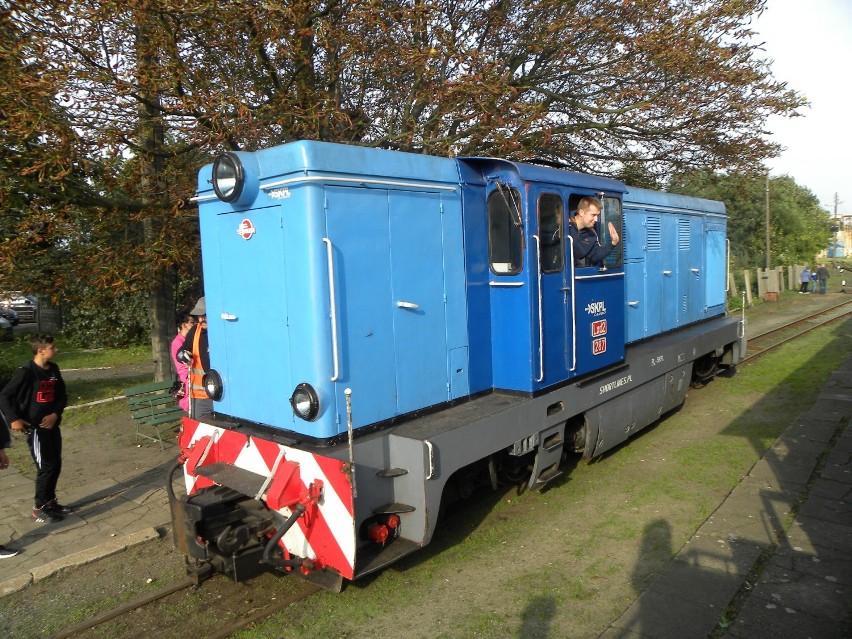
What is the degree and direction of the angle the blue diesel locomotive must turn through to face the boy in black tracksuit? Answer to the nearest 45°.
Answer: approximately 45° to its right

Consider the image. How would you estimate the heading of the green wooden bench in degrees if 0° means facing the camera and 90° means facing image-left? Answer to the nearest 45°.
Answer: approximately 315°

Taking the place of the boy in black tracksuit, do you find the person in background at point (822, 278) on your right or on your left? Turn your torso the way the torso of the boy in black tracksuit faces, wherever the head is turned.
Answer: on your left

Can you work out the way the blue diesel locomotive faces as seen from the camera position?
facing the viewer and to the left of the viewer

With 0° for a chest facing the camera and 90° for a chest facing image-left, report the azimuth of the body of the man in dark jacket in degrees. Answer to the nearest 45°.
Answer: approximately 315°

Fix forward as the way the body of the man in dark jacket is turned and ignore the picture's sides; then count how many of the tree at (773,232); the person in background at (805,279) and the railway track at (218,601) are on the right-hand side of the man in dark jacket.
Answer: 1

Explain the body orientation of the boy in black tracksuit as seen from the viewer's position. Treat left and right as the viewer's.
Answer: facing the viewer and to the right of the viewer

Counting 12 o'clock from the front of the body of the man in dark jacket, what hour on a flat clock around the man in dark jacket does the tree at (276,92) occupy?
The tree is roughly at 5 o'clock from the man in dark jacket.

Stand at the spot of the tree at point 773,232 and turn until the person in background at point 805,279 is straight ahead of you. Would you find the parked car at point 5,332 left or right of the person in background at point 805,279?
right

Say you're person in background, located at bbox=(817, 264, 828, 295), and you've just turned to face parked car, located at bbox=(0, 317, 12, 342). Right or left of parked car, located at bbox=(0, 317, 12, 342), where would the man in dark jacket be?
left

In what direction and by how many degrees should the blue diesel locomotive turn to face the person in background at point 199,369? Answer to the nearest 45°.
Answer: approximately 90° to its right
